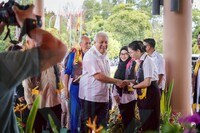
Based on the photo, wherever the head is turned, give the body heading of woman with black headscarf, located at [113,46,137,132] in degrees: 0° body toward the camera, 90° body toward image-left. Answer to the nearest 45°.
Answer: approximately 0°

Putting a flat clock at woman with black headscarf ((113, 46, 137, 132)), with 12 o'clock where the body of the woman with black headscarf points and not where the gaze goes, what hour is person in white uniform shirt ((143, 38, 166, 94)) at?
The person in white uniform shirt is roughly at 7 o'clock from the woman with black headscarf.

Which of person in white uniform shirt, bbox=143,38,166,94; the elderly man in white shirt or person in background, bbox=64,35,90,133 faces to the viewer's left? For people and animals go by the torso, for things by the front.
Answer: the person in white uniform shirt

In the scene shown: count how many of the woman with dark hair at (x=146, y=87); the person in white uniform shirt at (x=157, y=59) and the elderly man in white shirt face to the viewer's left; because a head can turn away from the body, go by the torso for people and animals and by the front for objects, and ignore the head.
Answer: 2

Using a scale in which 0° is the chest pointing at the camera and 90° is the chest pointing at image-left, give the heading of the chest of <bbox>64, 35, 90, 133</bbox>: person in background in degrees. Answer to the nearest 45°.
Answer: approximately 315°

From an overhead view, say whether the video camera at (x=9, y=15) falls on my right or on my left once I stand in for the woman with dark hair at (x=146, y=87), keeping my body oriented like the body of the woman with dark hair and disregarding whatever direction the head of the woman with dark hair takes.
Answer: on my left
